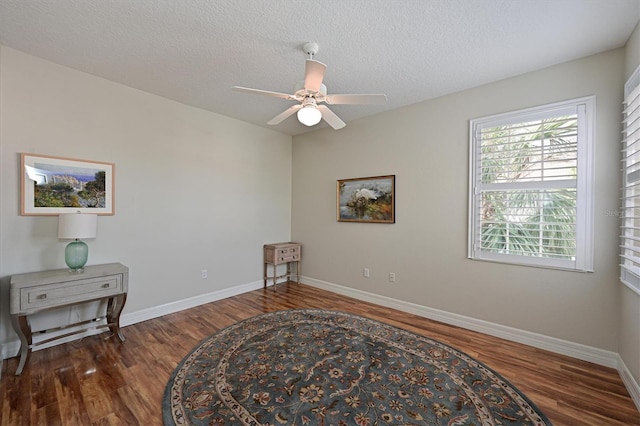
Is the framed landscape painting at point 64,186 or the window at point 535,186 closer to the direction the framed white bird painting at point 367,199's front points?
the framed landscape painting

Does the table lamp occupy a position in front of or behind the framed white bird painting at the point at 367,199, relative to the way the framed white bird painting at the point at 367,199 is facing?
in front

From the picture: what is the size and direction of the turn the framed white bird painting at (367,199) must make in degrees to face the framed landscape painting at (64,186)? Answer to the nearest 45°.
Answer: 0° — it already faces it

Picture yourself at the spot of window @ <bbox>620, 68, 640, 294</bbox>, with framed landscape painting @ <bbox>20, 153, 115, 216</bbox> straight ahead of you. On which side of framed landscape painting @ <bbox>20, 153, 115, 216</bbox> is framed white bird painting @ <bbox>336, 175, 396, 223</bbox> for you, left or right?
right

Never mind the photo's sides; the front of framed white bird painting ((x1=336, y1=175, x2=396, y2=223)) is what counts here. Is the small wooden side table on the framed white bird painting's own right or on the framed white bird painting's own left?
on the framed white bird painting's own right

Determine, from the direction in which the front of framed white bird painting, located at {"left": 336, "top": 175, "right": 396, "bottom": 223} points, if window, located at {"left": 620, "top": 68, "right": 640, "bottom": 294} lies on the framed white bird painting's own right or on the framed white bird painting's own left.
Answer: on the framed white bird painting's own left

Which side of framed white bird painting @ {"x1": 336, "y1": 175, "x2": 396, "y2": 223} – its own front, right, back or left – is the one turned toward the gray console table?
front

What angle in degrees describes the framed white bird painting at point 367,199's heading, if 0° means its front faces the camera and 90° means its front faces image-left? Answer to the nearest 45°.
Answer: approximately 45°
